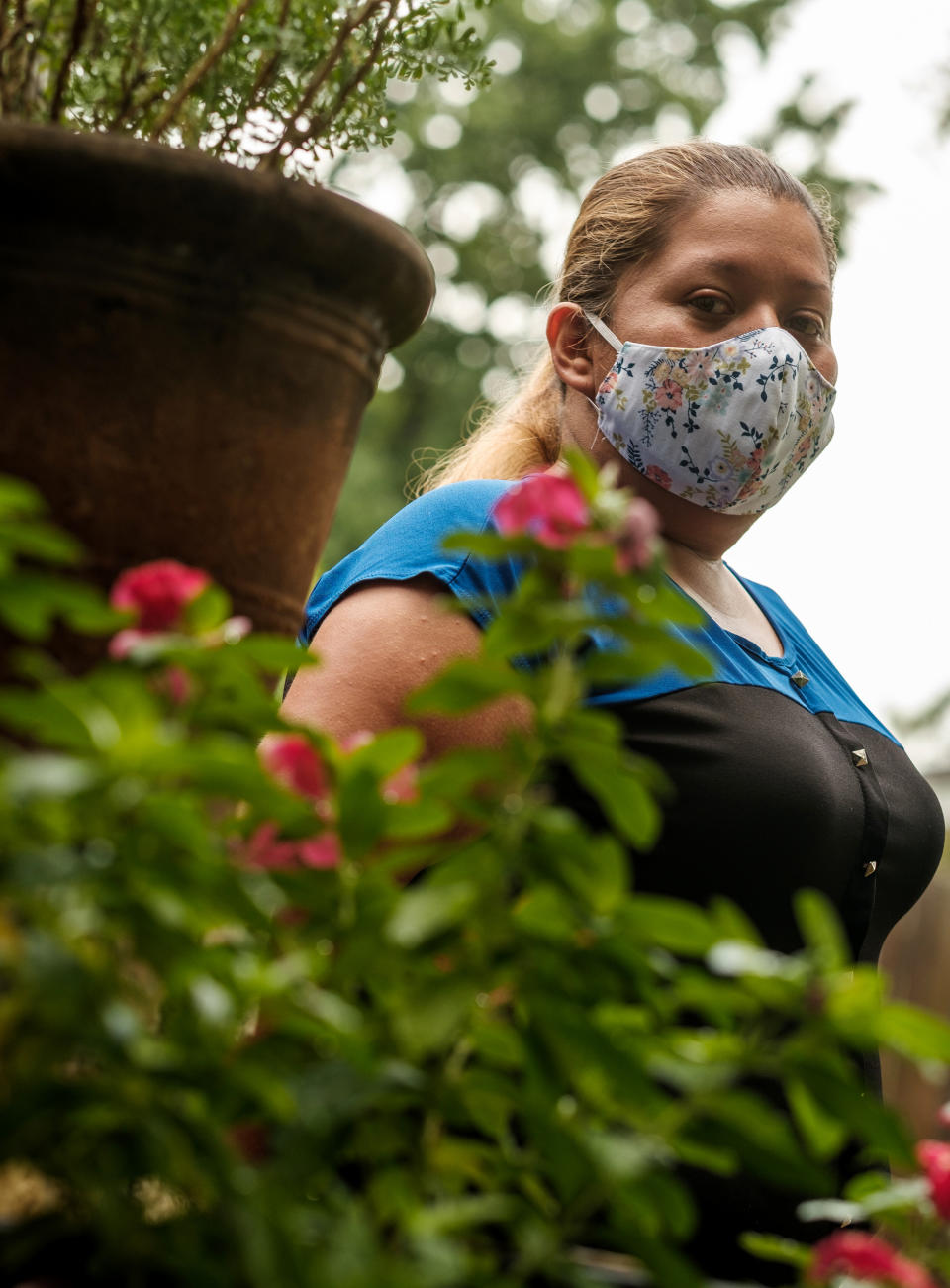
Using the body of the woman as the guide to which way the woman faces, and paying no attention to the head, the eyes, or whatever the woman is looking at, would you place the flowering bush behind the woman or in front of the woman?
in front

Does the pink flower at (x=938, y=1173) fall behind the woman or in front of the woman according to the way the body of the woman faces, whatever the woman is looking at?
in front

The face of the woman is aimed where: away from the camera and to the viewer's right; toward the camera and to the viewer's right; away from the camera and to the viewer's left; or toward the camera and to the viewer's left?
toward the camera and to the viewer's right

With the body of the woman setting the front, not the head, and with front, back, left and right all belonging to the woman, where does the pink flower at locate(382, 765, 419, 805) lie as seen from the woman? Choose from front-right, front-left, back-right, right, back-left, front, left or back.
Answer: front-right

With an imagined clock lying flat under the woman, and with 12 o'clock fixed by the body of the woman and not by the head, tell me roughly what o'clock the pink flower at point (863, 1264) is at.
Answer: The pink flower is roughly at 1 o'clock from the woman.

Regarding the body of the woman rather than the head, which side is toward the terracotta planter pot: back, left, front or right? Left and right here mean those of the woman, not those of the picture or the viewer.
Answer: right

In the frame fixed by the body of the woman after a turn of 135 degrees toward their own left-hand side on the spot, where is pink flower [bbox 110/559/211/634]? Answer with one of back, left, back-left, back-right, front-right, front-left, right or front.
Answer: back

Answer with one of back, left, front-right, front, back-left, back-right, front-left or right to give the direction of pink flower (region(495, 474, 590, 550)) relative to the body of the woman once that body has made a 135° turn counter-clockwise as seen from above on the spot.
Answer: back

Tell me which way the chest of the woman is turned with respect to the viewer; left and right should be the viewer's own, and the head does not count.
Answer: facing the viewer and to the right of the viewer

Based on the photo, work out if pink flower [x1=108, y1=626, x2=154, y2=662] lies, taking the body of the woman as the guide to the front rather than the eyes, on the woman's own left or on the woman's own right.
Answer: on the woman's own right

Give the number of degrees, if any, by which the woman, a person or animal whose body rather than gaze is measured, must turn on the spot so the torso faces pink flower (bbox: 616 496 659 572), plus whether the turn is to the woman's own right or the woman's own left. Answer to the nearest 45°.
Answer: approximately 45° to the woman's own right
